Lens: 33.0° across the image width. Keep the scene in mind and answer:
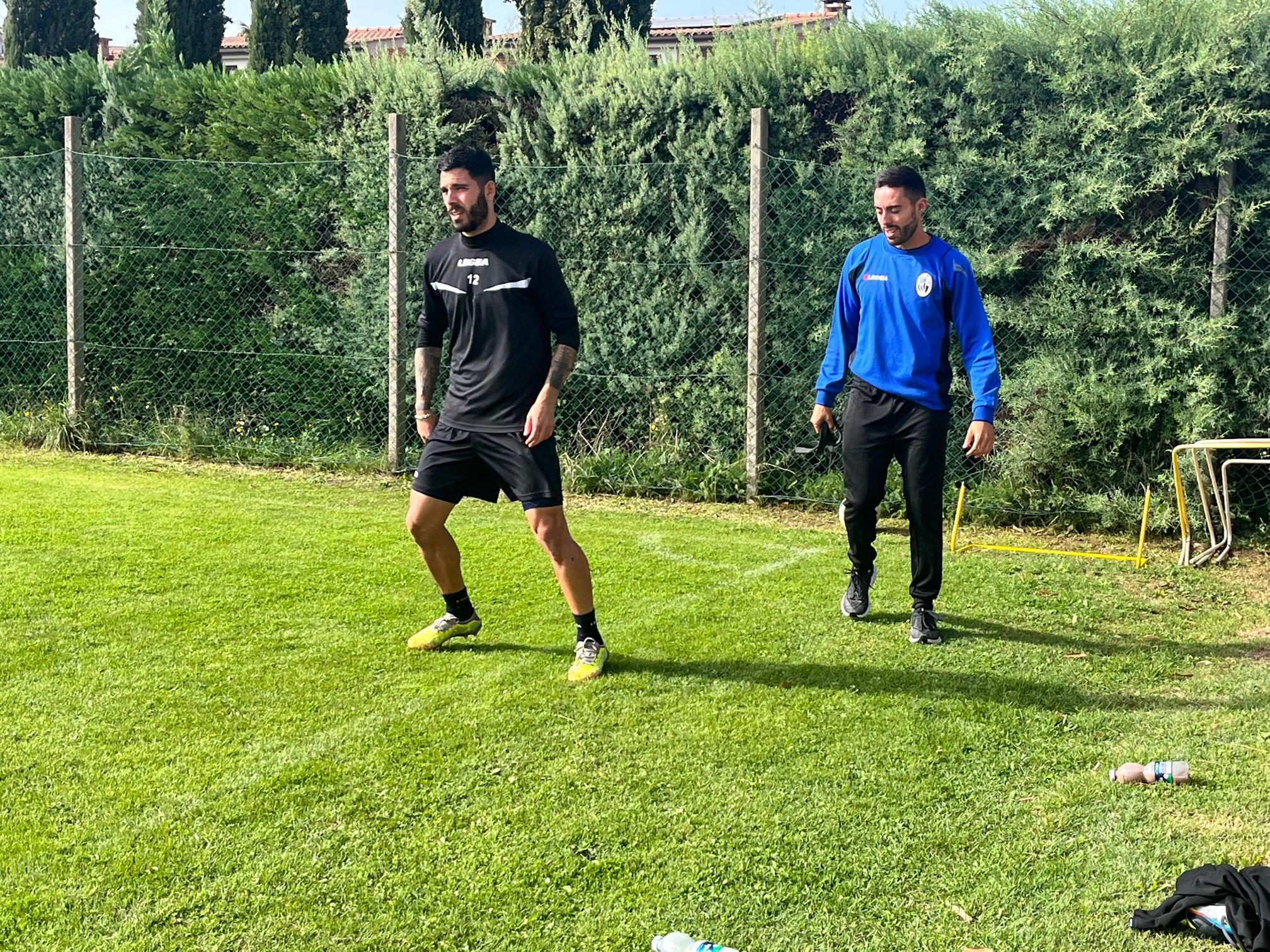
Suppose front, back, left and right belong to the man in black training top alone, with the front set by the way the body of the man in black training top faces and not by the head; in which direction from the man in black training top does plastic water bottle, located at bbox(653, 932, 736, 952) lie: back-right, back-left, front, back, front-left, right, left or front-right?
front-left

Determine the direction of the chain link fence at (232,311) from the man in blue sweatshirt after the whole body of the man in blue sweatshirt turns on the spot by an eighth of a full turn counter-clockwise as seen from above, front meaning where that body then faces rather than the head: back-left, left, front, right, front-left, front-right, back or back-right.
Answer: back

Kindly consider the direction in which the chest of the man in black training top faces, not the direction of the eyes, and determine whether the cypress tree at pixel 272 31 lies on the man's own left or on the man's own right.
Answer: on the man's own right

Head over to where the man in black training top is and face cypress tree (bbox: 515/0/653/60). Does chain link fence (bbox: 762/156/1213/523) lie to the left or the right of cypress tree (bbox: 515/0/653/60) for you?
right

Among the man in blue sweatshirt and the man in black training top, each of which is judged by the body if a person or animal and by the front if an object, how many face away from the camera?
0

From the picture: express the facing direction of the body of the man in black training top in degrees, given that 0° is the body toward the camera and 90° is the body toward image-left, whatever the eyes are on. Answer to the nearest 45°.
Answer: approximately 45°

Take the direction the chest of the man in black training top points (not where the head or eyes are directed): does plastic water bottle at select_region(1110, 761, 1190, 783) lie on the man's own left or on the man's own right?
on the man's own left

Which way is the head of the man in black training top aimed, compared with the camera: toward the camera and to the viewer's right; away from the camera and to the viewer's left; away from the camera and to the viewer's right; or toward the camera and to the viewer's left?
toward the camera and to the viewer's left

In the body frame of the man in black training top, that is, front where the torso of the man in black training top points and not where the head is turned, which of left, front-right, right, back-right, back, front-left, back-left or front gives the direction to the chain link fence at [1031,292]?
back

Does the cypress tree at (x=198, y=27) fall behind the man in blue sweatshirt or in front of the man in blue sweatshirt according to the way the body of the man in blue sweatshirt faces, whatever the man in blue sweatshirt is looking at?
behind

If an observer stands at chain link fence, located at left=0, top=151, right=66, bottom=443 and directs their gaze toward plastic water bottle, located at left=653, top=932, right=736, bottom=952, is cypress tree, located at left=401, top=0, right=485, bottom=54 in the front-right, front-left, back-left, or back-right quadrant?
back-left

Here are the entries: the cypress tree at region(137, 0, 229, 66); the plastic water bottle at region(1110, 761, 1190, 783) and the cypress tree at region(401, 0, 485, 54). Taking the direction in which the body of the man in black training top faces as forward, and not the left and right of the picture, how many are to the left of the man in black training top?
1
